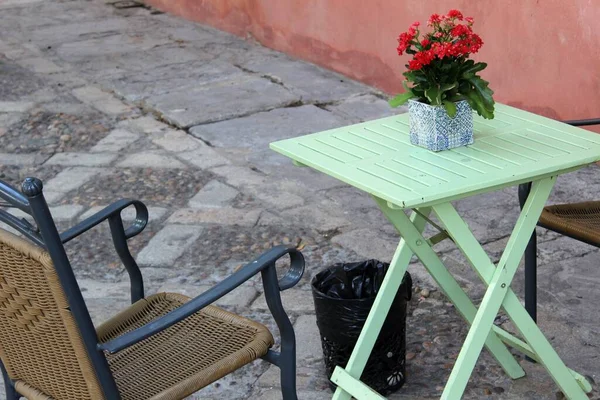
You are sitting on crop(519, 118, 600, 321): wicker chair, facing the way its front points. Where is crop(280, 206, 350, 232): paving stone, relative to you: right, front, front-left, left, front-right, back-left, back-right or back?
right

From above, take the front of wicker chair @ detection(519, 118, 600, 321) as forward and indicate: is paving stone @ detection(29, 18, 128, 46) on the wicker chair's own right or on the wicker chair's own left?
on the wicker chair's own right

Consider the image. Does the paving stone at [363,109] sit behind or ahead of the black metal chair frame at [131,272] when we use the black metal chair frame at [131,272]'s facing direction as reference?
ahead

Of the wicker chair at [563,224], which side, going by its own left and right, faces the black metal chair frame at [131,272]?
front

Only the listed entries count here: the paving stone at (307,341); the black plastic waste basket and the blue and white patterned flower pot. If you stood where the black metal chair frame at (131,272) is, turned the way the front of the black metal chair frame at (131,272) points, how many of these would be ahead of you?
3

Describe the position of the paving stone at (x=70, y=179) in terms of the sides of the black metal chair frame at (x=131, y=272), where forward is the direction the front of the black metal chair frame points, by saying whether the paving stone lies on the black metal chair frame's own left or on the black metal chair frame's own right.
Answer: on the black metal chair frame's own left

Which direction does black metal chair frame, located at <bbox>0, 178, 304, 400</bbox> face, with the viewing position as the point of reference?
facing away from the viewer and to the right of the viewer

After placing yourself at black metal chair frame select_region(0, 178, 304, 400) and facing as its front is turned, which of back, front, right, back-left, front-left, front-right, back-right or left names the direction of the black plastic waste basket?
front

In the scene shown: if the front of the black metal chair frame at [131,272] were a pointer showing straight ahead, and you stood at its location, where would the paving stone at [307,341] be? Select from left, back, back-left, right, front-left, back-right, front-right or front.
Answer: front

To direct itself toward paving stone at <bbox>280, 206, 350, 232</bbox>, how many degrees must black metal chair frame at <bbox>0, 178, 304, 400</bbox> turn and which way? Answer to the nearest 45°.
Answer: approximately 45° to its left

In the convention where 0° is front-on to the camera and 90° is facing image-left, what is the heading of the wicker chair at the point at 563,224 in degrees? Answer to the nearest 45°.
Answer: approximately 45°

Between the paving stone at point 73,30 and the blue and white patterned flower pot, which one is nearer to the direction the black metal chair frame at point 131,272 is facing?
the blue and white patterned flower pot

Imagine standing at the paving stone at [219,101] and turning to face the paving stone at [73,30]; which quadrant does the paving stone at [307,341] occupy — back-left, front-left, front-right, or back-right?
back-left

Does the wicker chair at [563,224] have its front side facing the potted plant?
yes

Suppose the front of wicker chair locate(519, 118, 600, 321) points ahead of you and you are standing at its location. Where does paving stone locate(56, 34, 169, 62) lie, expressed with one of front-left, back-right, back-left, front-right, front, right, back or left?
right

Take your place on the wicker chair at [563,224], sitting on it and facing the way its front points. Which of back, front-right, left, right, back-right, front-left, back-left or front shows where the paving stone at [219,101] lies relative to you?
right

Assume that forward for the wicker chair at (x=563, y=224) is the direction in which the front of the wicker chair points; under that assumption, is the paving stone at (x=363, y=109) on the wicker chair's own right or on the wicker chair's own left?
on the wicker chair's own right

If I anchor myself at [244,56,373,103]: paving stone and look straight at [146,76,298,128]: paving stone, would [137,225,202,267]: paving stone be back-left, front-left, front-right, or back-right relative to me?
front-left

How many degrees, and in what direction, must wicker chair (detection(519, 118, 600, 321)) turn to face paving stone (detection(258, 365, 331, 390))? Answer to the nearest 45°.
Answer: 0° — it already faces it
